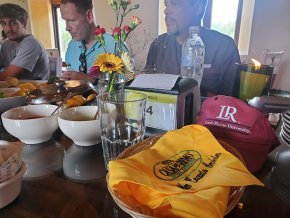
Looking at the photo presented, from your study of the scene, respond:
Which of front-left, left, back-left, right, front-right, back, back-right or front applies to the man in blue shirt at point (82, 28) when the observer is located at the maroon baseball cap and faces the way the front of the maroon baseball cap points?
right

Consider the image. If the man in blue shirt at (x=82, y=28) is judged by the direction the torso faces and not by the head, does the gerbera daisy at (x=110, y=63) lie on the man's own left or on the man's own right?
on the man's own left

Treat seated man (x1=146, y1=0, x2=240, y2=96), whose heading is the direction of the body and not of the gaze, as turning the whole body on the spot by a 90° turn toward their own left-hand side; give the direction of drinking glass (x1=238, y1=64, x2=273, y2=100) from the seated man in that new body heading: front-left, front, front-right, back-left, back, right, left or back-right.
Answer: front-right

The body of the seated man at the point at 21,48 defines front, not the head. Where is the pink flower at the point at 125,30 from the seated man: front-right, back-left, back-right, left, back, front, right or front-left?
front-left

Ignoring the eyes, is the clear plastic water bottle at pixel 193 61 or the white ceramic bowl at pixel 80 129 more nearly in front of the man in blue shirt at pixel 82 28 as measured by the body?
the white ceramic bowl

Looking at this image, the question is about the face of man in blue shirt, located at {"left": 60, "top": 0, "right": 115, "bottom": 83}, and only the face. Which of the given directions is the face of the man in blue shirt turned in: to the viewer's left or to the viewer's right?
to the viewer's left

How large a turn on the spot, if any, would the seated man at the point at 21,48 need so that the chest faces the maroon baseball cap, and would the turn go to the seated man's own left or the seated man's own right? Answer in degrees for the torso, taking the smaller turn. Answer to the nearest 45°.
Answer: approximately 45° to the seated man's own left

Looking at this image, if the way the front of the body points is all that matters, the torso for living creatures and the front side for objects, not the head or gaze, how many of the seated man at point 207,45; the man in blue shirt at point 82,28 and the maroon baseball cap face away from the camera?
0

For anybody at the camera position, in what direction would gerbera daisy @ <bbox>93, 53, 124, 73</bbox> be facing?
facing the viewer

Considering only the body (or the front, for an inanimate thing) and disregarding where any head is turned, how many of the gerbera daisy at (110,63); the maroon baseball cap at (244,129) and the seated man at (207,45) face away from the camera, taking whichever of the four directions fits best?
0

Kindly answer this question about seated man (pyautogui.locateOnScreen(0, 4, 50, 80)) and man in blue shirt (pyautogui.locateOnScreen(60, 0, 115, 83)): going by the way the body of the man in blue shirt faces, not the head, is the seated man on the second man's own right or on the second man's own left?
on the second man's own right

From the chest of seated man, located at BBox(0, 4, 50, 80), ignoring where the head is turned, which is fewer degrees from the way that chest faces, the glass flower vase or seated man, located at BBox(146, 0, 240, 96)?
the glass flower vase

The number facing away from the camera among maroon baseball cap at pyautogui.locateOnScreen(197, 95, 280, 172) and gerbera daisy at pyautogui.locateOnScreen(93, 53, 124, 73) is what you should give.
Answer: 0
